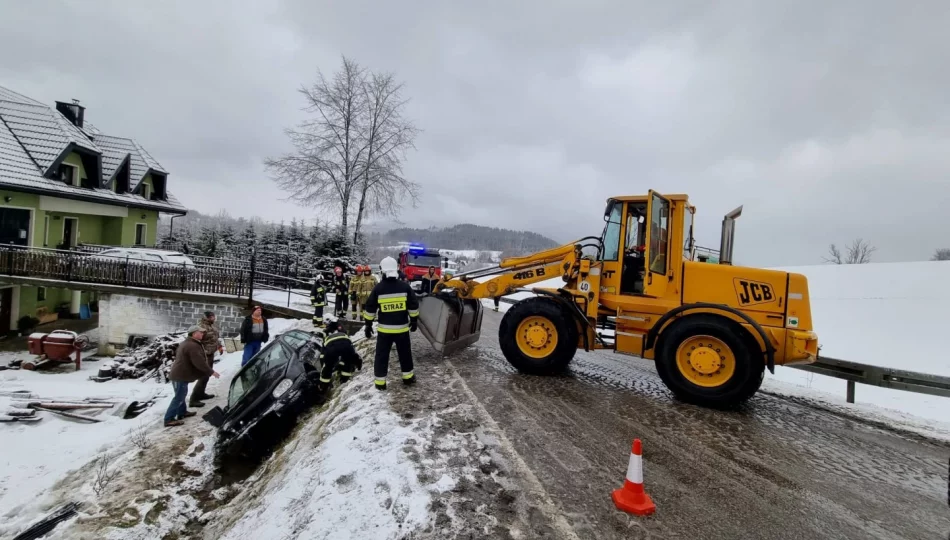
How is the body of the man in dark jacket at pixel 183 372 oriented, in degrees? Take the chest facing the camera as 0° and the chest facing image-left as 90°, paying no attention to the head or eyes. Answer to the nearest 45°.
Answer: approximately 270°

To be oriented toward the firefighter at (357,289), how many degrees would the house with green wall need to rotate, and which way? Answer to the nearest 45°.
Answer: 0° — it already faces them

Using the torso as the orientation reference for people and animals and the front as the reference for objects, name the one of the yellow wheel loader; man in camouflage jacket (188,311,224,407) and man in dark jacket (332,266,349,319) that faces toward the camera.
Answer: man in dark jacket (332,266,349,319)

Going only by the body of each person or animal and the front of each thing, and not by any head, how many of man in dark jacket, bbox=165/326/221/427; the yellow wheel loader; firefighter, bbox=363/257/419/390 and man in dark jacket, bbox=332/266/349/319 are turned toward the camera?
1

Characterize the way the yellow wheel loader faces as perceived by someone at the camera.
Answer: facing to the left of the viewer

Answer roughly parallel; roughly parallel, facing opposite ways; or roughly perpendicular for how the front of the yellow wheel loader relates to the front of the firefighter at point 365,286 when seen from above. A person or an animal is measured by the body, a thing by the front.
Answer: roughly perpendicular

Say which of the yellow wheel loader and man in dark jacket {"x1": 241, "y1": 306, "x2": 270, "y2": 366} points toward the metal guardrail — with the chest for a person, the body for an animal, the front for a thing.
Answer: the man in dark jacket

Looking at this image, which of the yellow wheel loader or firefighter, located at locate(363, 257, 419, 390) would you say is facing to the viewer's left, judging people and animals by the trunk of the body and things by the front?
the yellow wheel loader

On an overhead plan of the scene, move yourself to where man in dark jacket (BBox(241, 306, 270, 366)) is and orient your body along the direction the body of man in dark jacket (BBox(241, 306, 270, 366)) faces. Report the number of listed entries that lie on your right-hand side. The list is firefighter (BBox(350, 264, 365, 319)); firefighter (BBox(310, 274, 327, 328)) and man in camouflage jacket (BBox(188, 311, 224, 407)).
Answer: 1

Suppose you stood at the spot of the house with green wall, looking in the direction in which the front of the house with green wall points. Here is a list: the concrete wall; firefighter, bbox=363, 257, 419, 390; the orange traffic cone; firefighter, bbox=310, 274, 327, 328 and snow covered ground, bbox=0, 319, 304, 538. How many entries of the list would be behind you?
0

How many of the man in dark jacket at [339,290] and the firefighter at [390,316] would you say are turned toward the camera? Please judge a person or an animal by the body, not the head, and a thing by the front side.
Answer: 1

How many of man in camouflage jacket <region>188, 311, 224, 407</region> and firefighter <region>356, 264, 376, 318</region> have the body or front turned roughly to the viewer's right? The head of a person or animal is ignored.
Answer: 1

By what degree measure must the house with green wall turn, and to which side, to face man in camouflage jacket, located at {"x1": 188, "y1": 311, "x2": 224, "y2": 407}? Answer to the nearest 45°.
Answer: approximately 45° to its right

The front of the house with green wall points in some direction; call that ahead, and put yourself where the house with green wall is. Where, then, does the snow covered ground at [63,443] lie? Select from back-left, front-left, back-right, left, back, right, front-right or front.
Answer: front-right

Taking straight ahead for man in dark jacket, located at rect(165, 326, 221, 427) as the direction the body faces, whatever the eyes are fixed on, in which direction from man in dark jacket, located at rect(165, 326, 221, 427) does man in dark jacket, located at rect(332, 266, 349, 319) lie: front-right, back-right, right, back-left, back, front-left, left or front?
front-left

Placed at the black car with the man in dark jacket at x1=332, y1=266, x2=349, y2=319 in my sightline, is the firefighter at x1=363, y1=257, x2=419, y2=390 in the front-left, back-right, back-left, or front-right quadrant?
back-right

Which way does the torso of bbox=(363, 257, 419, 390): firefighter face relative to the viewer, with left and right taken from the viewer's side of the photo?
facing away from the viewer

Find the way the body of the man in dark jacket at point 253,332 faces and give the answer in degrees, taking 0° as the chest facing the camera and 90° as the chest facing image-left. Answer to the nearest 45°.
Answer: approximately 315°

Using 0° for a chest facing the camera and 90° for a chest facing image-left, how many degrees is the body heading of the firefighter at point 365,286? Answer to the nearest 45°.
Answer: approximately 45°

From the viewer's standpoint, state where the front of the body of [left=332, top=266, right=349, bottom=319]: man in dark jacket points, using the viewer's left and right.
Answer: facing the viewer
